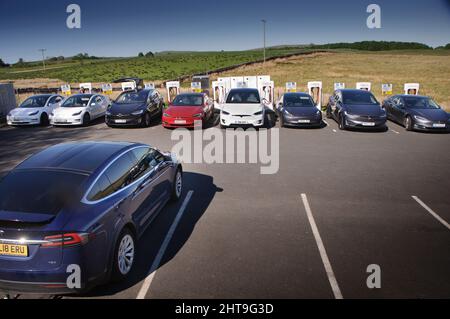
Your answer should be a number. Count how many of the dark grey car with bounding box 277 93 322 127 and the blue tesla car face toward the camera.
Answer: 1

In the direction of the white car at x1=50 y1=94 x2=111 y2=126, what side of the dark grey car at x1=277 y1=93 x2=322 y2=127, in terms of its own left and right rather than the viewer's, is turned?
right

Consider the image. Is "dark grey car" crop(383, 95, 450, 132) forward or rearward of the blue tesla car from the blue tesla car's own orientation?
forward

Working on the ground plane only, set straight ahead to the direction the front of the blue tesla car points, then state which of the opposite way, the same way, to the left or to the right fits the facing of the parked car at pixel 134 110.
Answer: the opposite way

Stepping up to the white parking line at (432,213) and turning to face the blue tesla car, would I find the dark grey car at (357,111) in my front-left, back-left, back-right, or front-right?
back-right

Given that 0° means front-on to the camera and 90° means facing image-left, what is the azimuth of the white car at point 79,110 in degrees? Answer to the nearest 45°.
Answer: approximately 45°

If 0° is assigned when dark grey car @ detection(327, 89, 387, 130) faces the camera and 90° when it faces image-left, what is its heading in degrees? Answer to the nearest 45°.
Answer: approximately 315°

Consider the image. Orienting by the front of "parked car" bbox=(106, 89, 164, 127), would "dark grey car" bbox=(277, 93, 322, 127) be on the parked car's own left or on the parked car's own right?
on the parked car's own left

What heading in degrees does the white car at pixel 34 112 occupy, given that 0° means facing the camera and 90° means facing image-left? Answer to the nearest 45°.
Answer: approximately 45°
